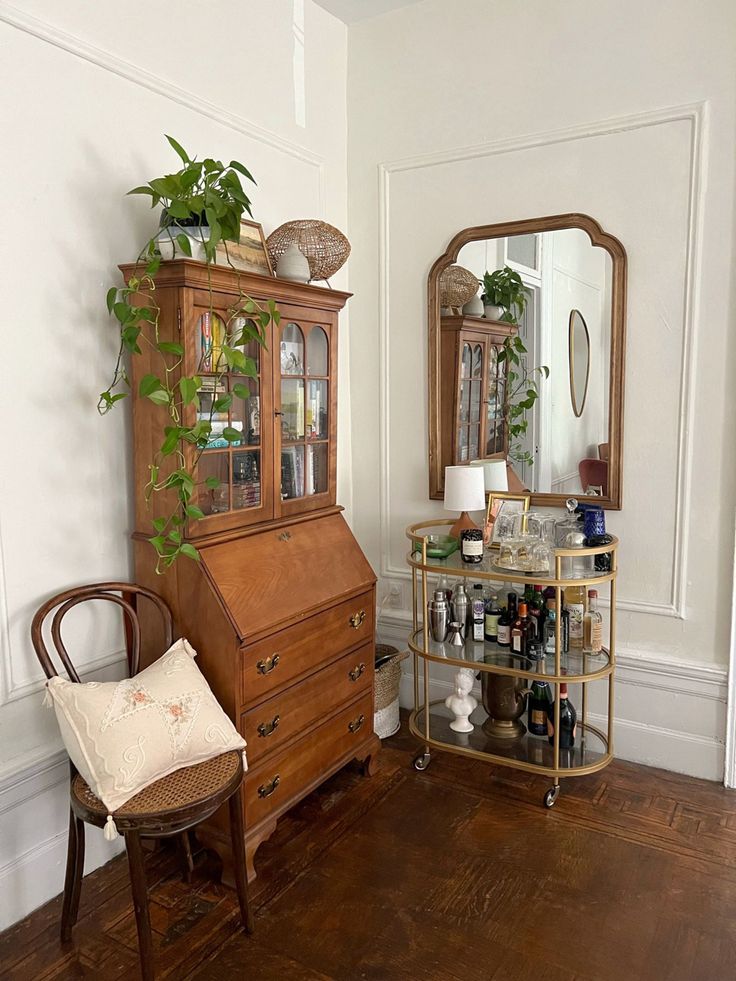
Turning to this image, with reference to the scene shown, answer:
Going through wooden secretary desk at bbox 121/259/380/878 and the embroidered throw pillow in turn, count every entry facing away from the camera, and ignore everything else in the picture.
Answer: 0

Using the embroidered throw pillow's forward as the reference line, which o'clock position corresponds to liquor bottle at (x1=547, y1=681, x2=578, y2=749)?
The liquor bottle is roughly at 10 o'clock from the embroidered throw pillow.

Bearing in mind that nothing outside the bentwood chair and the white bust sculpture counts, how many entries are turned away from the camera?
0

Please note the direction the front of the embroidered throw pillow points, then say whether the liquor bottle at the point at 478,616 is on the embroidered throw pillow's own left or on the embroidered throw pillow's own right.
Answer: on the embroidered throw pillow's own left

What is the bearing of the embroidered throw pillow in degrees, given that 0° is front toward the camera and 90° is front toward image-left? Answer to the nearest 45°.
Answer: approximately 315°

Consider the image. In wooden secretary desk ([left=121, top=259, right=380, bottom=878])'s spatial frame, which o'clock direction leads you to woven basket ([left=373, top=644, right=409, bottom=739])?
The woven basket is roughly at 9 o'clock from the wooden secretary desk.

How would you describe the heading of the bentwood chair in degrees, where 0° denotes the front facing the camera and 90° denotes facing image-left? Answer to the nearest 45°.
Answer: approximately 315°

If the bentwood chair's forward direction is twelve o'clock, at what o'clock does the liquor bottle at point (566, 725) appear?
The liquor bottle is roughly at 10 o'clock from the bentwood chair.

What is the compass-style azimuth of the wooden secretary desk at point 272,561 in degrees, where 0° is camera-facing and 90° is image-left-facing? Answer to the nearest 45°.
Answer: approximately 315°

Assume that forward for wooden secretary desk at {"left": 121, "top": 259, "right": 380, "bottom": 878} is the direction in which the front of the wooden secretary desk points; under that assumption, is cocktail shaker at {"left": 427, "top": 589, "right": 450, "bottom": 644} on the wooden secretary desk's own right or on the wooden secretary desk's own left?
on the wooden secretary desk's own left

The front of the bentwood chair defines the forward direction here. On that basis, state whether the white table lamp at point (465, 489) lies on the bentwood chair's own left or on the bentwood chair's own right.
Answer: on the bentwood chair's own left

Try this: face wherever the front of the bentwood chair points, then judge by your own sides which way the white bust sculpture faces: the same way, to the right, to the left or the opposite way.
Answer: to the right
